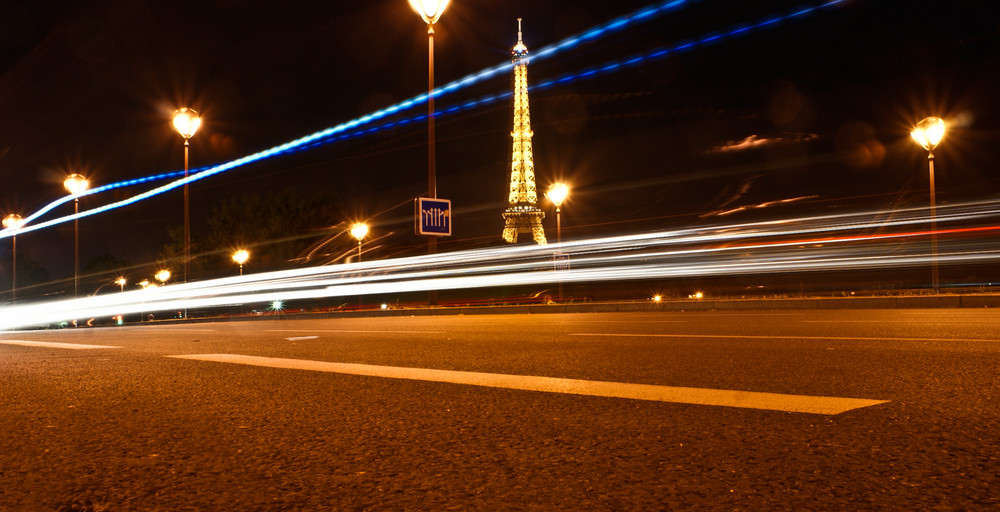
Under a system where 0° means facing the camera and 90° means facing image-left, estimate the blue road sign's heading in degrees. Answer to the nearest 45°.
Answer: approximately 0°
